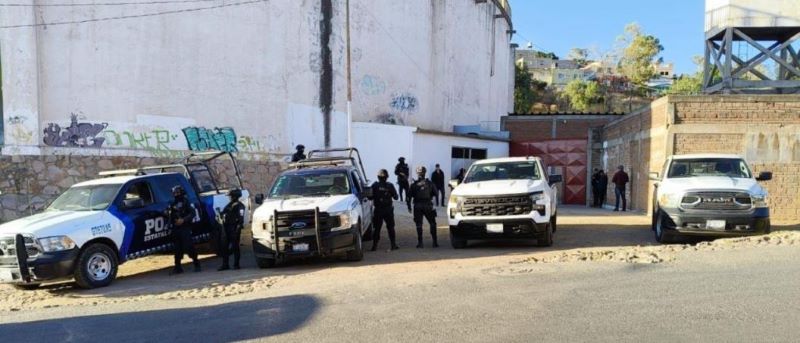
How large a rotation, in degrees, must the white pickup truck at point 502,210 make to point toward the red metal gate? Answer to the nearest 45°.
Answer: approximately 180°

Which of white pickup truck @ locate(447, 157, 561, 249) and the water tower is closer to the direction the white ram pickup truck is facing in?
the white pickup truck

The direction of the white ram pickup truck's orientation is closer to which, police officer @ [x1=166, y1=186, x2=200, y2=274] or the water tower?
the police officer

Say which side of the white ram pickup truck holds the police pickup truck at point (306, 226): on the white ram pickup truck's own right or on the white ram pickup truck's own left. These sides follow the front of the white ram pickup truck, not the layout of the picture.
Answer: on the white ram pickup truck's own right

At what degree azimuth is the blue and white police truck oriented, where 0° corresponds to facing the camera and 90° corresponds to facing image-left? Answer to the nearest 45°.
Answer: approximately 45°

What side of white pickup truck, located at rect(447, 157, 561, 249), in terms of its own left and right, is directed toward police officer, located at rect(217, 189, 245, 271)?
right
